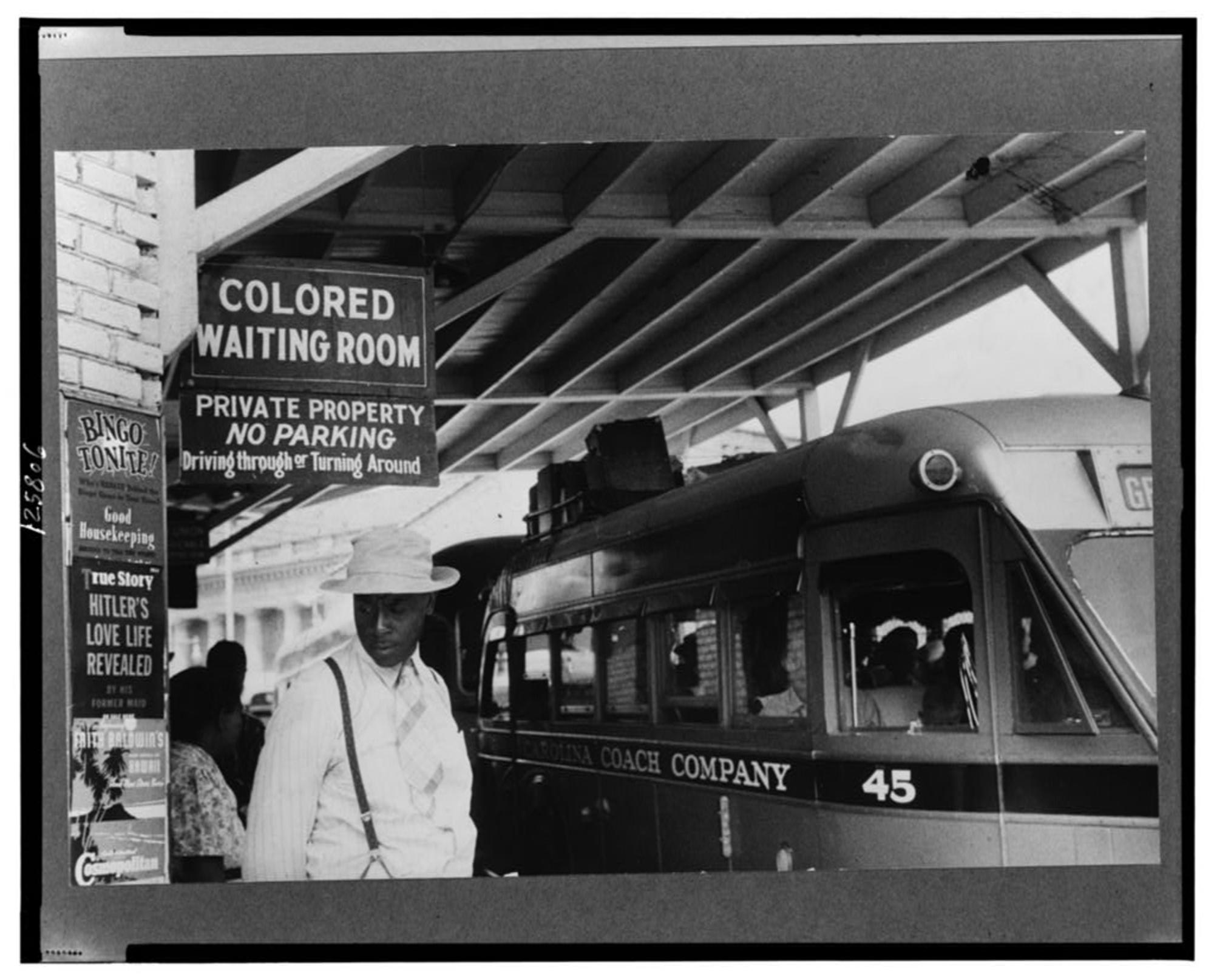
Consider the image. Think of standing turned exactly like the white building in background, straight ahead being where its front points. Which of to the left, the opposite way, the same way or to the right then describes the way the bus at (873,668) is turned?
to the left

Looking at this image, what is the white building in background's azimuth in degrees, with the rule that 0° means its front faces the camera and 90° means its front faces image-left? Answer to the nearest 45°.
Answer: approximately 45°

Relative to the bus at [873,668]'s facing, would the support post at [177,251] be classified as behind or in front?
behind

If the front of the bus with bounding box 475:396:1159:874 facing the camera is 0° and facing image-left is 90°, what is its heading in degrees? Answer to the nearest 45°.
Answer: approximately 315°
